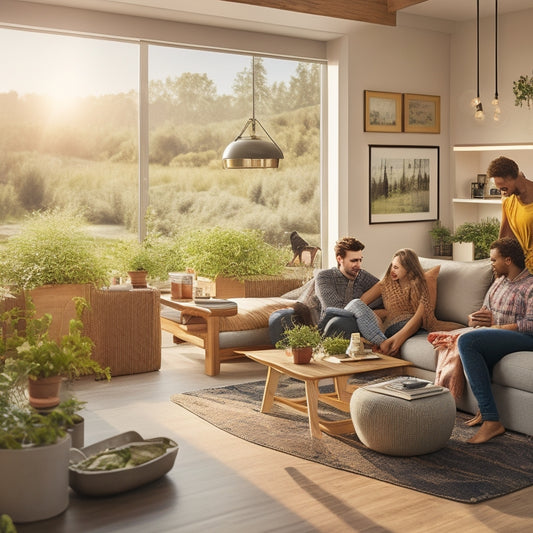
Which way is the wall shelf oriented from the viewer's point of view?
toward the camera

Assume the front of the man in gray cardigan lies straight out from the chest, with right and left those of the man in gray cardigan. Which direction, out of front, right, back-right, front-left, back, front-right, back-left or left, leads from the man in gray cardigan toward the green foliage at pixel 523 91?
left

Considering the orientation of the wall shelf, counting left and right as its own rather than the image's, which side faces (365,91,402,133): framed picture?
right

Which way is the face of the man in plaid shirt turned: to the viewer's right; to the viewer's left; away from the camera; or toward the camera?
to the viewer's left

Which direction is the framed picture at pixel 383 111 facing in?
toward the camera

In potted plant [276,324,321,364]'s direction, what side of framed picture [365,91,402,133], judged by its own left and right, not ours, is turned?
front

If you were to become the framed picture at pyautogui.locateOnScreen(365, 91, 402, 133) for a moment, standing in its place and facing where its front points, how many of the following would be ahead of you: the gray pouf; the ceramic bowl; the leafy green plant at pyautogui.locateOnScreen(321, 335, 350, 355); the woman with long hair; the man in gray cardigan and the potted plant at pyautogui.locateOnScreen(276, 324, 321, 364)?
6

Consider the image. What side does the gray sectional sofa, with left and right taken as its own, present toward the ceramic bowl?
front

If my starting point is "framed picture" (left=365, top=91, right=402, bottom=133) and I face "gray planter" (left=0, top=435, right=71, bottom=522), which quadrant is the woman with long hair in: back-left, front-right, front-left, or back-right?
front-left

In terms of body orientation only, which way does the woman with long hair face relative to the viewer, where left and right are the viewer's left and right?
facing the viewer and to the left of the viewer

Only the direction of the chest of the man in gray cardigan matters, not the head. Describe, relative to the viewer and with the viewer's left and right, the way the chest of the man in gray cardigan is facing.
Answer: facing the viewer and to the right of the viewer

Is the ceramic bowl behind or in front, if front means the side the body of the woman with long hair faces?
in front

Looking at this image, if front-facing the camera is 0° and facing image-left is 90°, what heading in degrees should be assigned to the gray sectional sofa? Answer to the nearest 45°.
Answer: approximately 45°

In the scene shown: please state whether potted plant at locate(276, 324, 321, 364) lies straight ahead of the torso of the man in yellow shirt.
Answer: yes

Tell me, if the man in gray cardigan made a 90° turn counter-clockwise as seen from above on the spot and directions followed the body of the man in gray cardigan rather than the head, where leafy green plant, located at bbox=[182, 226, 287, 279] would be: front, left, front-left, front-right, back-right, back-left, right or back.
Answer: left

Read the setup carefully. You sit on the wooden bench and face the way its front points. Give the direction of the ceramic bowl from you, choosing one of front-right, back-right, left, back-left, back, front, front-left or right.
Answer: front-right

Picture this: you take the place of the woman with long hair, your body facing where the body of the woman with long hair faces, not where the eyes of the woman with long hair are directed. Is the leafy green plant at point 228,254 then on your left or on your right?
on your right
